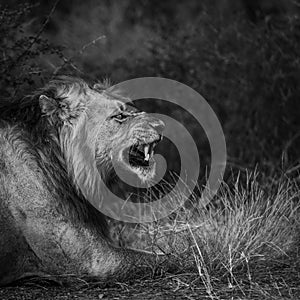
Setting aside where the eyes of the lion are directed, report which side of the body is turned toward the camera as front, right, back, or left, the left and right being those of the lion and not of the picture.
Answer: right
